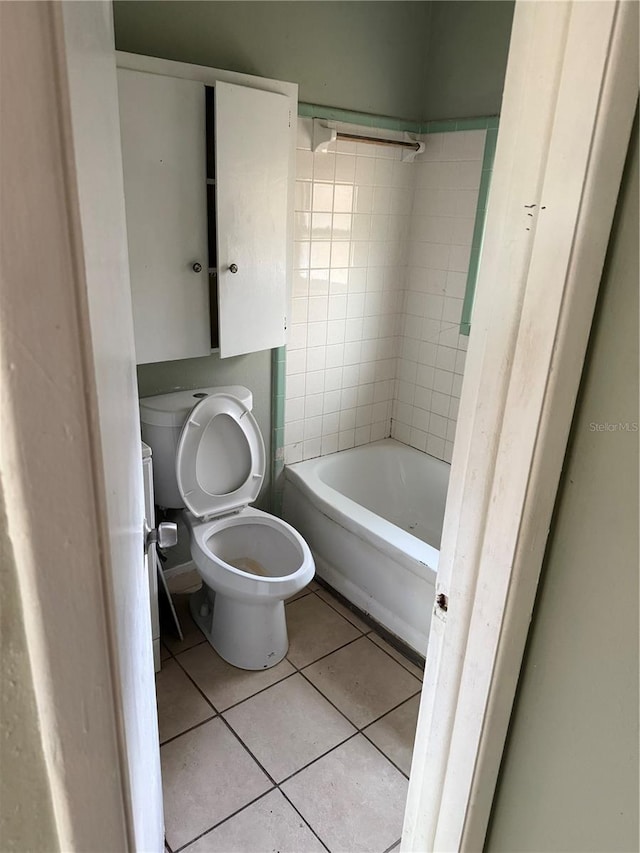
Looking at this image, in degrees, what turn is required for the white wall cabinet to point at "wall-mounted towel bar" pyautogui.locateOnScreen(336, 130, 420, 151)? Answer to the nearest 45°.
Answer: approximately 90° to its left

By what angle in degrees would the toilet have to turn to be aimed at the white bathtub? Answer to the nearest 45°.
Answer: approximately 45° to its left

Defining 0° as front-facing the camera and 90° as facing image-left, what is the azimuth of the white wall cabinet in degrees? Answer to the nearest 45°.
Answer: approximately 315°

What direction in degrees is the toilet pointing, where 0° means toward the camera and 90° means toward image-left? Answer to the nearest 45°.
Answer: approximately 315°
